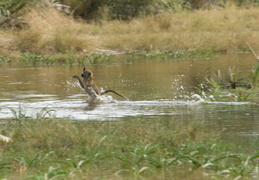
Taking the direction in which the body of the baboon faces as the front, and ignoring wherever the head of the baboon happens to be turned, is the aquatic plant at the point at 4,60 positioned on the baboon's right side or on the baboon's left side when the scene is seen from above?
on the baboon's right side
